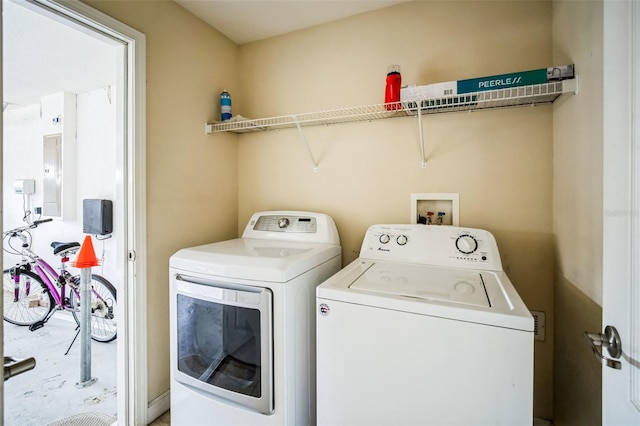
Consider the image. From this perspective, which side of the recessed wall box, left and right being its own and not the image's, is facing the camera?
front

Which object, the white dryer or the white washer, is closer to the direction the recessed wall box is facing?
the white washer

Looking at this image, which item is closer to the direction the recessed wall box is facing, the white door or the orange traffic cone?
the white door

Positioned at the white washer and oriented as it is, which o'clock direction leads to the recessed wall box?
The recessed wall box is roughly at 6 o'clock from the white washer.

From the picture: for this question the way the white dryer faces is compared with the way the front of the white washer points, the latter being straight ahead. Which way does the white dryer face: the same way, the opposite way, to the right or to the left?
the same way

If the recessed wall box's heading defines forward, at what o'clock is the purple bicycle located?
The purple bicycle is roughly at 3 o'clock from the recessed wall box.

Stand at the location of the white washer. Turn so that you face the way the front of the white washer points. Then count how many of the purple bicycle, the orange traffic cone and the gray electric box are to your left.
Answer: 0

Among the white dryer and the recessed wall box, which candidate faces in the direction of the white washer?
the recessed wall box

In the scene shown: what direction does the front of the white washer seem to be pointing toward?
toward the camera

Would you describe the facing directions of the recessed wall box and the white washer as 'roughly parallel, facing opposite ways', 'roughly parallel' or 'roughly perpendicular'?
roughly parallel

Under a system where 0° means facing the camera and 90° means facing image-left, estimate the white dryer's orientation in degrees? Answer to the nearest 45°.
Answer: approximately 45°

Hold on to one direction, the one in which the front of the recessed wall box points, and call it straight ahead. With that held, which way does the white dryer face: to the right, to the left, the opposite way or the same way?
the same way

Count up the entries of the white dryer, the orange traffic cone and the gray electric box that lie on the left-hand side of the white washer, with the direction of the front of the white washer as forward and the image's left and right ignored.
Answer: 0

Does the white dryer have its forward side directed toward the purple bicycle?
no

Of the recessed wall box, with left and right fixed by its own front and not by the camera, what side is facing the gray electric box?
right

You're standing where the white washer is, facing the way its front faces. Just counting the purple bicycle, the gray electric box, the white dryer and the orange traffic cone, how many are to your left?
0

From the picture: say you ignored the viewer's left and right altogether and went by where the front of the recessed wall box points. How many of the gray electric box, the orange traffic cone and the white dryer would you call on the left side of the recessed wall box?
0

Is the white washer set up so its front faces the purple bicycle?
no
